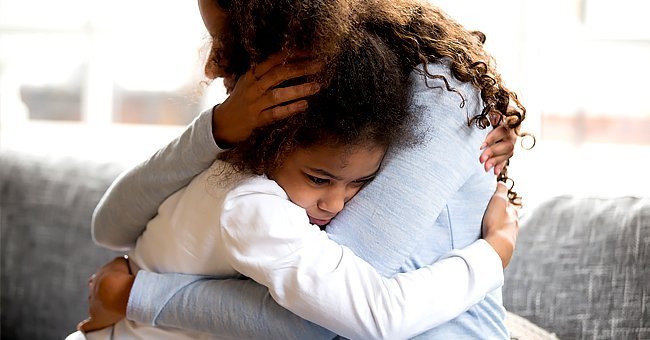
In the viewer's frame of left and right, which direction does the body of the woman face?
facing to the left of the viewer
